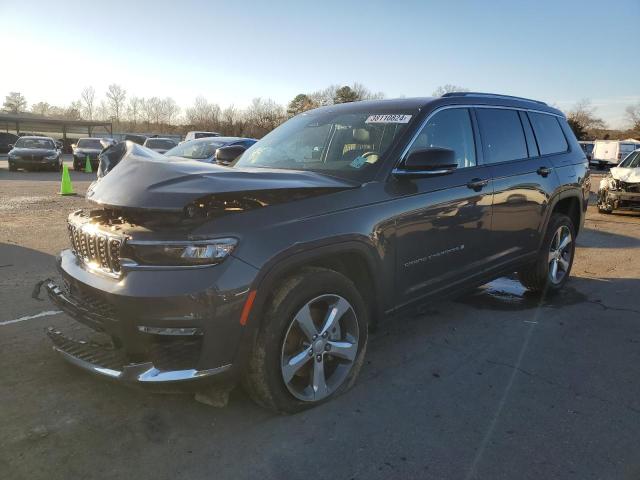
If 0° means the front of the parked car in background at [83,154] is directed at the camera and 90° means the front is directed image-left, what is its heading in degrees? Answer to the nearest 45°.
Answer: approximately 0°

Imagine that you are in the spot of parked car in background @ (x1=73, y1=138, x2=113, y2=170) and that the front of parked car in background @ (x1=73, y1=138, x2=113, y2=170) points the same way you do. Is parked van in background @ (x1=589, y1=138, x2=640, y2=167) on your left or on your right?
on your left

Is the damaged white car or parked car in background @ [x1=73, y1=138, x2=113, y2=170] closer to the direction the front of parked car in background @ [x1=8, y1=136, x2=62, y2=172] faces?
the damaged white car

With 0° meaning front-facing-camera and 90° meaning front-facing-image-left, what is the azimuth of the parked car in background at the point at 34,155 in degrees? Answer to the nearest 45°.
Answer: approximately 0°

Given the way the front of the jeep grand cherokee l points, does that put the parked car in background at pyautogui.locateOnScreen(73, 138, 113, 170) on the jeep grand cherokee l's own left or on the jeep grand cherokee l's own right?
on the jeep grand cherokee l's own right

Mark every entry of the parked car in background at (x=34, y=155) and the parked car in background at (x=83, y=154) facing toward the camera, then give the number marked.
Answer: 2

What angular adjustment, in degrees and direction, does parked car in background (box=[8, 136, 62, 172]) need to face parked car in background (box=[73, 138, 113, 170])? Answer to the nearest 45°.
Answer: approximately 135° to its left

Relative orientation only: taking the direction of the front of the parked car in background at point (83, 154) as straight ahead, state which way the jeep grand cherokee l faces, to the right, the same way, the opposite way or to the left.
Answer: to the right
